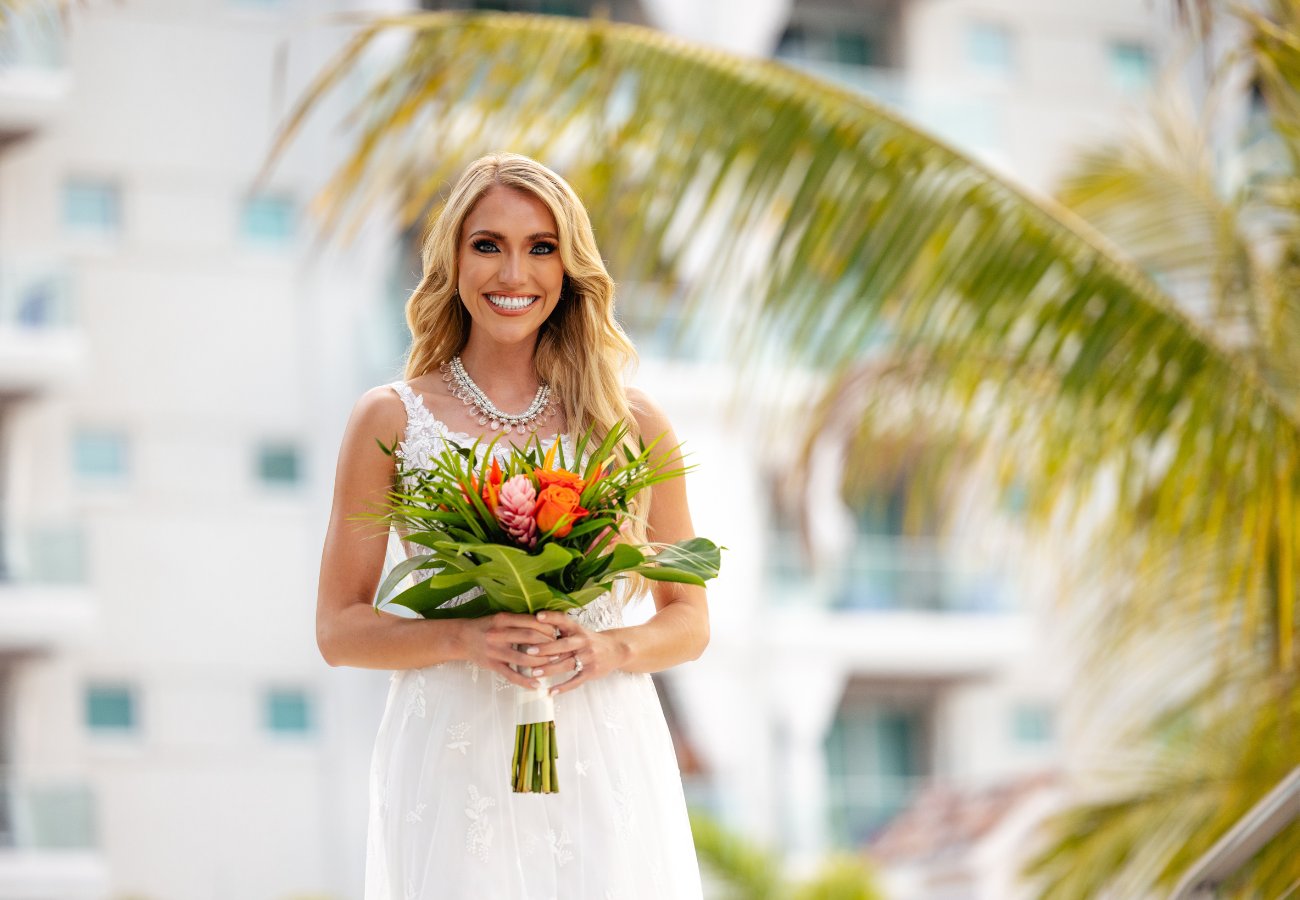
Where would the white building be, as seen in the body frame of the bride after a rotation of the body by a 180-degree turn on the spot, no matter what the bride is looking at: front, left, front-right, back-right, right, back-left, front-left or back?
front

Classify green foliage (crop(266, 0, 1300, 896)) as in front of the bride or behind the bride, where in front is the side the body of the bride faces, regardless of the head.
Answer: behind

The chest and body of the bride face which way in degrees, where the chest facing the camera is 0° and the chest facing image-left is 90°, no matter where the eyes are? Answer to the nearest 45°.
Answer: approximately 0°
